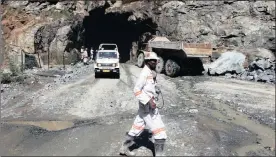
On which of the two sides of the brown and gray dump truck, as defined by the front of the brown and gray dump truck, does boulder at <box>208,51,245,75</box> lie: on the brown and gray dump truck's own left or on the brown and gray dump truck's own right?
on the brown and gray dump truck's own right

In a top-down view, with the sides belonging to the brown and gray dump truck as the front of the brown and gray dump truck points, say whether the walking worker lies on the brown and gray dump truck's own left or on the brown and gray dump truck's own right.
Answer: on the brown and gray dump truck's own left

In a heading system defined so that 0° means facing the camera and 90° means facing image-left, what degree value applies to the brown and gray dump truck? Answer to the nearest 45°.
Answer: approximately 135°

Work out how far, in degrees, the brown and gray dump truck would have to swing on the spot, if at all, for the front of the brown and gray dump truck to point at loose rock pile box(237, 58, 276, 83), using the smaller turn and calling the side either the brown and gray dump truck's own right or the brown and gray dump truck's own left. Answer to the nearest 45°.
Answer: approximately 135° to the brown and gray dump truck's own right
